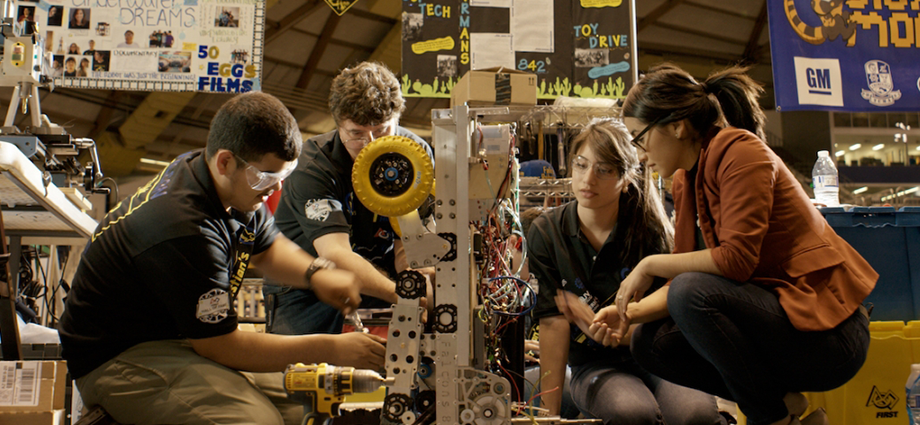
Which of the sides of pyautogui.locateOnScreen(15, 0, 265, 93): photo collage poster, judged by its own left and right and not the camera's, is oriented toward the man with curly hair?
front

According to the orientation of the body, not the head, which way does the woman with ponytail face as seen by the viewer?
to the viewer's left

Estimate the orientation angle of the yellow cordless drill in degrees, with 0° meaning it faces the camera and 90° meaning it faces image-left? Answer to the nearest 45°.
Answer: approximately 270°

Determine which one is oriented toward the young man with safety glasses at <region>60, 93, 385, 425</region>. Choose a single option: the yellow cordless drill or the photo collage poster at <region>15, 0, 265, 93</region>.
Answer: the photo collage poster

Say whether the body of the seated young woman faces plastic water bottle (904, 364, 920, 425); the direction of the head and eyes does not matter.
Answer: no

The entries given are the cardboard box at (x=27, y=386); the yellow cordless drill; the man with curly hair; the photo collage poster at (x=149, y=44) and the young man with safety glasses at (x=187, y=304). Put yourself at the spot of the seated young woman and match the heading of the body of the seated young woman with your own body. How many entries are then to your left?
0

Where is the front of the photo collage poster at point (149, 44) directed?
toward the camera

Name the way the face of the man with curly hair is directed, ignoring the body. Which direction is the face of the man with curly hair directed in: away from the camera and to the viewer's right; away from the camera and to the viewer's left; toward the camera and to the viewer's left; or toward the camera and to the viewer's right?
toward the camera and to the viewer's right

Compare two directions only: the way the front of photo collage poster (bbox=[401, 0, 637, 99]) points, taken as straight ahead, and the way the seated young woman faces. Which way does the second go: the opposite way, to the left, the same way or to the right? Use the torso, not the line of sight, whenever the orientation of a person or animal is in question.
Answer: the same way

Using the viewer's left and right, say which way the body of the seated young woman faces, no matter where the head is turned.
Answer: facing the viewer

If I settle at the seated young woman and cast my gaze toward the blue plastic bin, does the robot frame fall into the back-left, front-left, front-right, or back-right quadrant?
back-right

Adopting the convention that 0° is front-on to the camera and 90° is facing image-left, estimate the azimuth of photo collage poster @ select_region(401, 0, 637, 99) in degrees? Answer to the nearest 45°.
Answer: approximately 0°

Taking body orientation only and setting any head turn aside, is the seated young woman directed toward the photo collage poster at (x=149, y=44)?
no

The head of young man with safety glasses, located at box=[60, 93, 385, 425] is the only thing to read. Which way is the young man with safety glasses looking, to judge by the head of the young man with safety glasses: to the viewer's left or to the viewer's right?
to the viewer's right

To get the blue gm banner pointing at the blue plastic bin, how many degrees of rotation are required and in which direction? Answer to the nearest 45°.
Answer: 0° — it already faces it

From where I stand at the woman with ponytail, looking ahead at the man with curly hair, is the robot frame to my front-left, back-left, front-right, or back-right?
front-left
